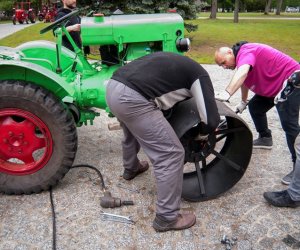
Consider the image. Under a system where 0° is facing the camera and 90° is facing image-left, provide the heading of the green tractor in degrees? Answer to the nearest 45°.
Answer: approximately 270°

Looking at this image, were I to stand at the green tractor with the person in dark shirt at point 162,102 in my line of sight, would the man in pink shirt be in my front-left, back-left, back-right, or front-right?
front-left

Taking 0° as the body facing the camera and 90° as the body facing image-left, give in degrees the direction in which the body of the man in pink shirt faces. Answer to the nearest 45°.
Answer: approximately 90°

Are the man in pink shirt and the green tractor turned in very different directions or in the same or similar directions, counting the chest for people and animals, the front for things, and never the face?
very different directions

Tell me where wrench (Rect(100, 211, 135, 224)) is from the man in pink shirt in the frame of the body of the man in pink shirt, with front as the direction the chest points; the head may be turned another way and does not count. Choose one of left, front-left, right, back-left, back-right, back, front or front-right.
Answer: front-left

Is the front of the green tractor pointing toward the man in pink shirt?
yes

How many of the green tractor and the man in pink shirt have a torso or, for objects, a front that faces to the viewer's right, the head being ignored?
1

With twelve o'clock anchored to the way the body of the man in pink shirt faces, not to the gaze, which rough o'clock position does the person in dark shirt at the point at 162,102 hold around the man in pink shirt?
The person in dark shirt is roughly at 10 o'clock from the man in pink shirt.
